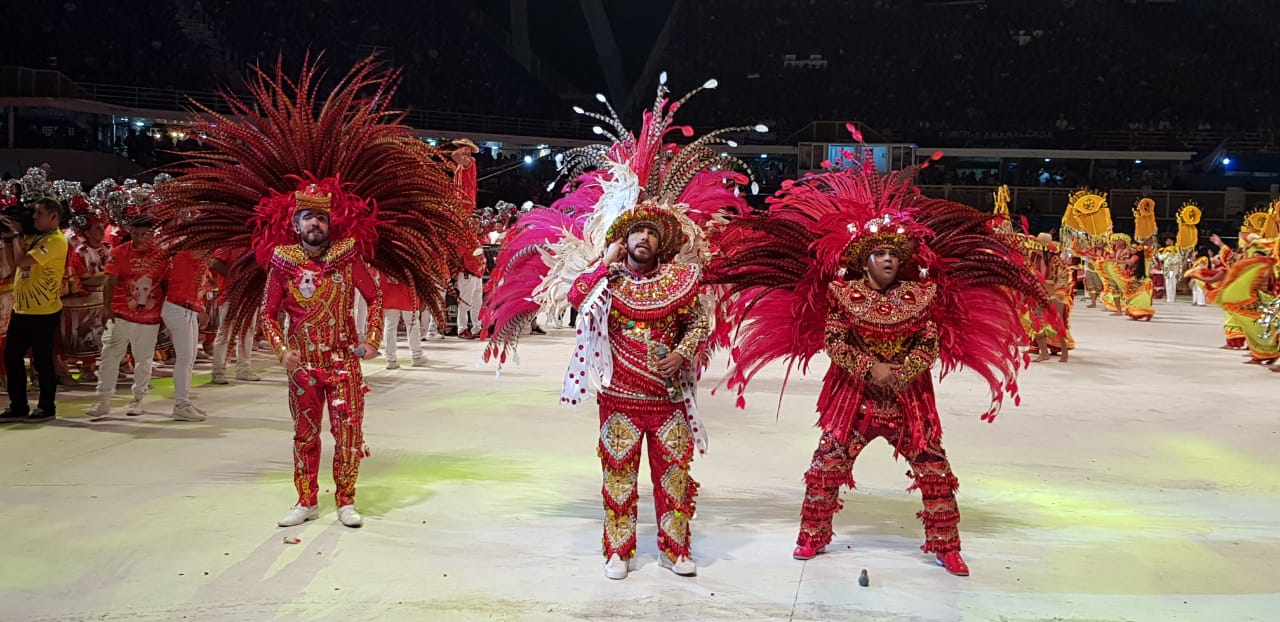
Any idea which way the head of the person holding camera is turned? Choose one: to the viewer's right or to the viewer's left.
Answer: to the viewer's left

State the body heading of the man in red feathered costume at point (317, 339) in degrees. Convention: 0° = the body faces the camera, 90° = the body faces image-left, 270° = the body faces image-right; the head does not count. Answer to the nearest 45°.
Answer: approximately 0°

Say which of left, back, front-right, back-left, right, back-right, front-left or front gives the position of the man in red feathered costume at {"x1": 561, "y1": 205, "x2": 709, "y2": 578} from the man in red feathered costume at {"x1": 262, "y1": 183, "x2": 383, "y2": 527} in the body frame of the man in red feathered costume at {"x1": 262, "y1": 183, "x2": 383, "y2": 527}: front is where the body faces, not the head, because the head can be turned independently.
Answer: front-left

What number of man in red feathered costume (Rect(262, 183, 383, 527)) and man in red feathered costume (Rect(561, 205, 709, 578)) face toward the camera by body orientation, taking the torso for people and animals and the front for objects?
2

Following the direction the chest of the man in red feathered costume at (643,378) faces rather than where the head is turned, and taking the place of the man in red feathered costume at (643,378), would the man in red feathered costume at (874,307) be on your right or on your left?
on your left

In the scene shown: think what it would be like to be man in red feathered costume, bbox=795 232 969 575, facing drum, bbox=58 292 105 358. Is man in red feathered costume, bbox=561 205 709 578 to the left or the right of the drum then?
left

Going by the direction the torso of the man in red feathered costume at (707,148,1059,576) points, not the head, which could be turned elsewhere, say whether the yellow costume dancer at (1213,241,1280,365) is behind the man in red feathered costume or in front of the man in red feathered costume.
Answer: behind

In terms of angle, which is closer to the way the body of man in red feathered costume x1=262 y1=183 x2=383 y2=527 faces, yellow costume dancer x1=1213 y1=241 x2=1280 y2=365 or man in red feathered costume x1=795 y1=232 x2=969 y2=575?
the man in red feathered costume

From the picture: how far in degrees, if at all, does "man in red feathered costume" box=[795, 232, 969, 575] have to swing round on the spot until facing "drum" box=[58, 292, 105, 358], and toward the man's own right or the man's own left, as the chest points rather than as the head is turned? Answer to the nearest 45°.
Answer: approximately 135° to the man's own right

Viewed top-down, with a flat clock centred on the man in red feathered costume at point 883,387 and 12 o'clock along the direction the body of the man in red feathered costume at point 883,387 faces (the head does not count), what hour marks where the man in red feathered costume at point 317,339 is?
the man in red feathered costume at point 317,339 is roughly at 3 o'clock from the man in red feathered costume at point 883,387.

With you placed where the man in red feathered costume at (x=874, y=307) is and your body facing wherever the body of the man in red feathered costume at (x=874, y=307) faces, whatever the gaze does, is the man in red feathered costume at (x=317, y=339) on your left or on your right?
on your right
